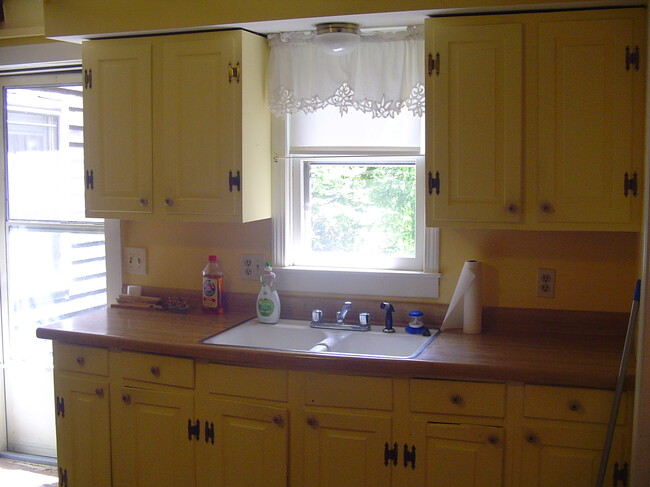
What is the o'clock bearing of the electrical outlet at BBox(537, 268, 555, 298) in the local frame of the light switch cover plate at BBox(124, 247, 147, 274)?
The electrical outlet is roughly at 10 o'clock from the light switch cover plate.

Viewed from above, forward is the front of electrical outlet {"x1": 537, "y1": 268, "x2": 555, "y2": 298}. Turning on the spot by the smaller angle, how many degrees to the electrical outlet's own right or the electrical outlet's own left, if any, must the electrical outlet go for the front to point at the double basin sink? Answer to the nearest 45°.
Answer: approximately 90° to the electrical outlet's own right

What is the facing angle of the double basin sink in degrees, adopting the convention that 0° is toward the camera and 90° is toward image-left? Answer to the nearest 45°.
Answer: approximately 0°

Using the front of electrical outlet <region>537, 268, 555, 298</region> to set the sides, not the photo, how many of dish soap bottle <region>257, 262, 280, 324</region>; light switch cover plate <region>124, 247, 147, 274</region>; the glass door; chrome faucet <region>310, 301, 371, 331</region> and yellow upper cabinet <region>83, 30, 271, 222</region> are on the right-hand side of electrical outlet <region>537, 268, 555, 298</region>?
5

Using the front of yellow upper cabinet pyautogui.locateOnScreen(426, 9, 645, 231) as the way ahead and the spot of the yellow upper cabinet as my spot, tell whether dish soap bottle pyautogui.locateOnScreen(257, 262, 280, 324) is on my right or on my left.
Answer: on my right

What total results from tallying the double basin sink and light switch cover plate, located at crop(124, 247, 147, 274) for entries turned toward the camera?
2

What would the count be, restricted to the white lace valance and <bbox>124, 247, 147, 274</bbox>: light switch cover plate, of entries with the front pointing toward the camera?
2
